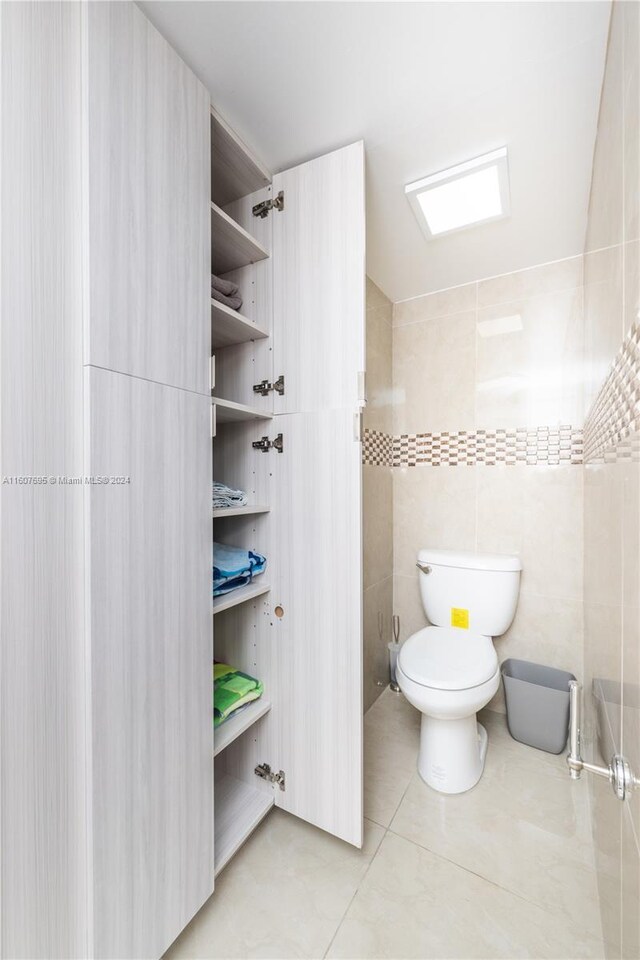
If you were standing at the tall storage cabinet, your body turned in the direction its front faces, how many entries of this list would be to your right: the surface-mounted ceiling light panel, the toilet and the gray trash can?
0

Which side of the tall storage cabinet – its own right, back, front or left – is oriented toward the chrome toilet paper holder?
front

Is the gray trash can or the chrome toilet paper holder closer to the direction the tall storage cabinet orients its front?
the chrome toilet paper holder

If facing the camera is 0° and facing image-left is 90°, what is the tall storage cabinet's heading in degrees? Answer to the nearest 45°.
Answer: approximately 315°

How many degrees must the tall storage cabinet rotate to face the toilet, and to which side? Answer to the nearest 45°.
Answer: approximately 45° to its left

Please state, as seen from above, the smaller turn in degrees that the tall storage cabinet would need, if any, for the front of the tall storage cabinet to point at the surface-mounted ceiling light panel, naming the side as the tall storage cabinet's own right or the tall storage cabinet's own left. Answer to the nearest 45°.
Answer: approximately 45° to the tall storage cabinet's own left

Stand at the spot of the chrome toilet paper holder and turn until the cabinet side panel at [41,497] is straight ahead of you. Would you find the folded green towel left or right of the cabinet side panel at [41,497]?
right

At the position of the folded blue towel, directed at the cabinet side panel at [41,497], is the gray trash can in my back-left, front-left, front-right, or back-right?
back-left

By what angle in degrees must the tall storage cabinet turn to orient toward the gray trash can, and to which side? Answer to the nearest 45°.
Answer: approximately 45° to its left
